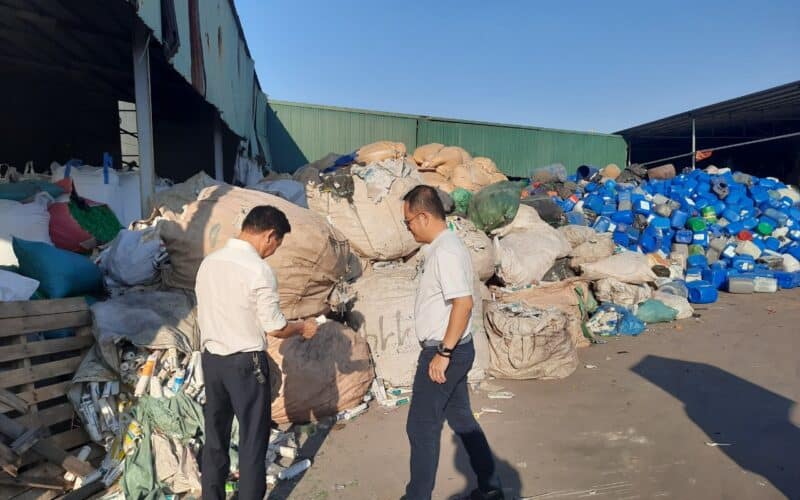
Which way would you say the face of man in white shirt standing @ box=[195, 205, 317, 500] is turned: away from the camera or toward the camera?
away from the camera

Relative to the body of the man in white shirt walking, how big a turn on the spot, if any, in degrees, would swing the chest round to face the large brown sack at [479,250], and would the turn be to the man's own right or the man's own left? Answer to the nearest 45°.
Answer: approximately 90° to the man's own right

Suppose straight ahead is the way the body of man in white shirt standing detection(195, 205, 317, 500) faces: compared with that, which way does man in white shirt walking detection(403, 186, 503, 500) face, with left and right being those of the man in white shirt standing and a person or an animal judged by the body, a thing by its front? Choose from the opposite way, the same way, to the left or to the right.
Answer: to the left

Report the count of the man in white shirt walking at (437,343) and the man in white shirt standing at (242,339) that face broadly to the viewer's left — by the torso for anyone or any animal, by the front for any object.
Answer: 1

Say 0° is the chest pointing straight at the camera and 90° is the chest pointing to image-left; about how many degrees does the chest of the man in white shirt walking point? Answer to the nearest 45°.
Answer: approximately 90°

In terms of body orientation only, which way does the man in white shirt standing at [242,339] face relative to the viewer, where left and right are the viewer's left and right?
facing away from the viewer and to the right of the viewer

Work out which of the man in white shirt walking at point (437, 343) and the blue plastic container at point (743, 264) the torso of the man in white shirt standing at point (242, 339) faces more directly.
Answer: the blue plastic container

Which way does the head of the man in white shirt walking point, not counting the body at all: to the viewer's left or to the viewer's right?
to the viewer's left

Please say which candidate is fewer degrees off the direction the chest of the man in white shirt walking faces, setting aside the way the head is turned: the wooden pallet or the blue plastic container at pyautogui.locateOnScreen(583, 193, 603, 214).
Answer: the wooden pallet

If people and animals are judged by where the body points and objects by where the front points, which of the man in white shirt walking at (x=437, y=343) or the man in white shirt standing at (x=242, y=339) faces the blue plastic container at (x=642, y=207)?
the man in white shirt standing

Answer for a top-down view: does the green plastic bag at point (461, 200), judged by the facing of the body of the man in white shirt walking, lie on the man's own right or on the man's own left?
on the man's own right
